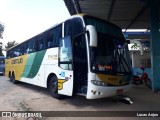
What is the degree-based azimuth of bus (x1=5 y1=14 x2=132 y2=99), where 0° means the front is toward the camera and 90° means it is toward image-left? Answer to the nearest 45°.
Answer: approximately 315°
